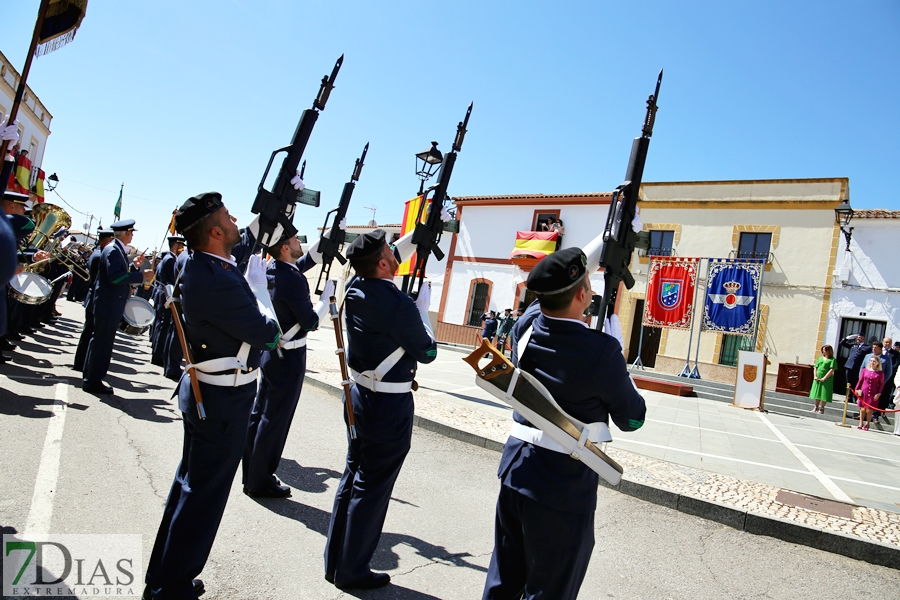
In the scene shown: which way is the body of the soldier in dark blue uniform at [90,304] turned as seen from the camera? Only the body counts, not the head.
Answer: to the viewer's right

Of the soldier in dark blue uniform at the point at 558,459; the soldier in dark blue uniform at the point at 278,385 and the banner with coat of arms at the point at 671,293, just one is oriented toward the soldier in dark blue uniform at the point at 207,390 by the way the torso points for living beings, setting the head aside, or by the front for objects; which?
the banner with coat of arms

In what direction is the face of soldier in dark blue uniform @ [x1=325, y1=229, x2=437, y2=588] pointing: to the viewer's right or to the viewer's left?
to the viewer's right

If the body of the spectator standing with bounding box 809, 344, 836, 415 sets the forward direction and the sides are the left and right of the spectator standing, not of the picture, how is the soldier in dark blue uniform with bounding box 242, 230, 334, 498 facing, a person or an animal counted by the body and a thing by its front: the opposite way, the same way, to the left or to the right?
the opposite way

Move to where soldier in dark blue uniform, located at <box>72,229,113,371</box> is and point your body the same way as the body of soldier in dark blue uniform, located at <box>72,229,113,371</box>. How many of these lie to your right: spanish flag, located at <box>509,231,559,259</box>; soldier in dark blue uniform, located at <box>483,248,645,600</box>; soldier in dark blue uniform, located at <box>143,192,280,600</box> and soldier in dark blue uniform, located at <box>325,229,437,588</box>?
3

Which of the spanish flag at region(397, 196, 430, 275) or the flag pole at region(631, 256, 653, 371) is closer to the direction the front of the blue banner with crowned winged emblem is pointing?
the spanish flag

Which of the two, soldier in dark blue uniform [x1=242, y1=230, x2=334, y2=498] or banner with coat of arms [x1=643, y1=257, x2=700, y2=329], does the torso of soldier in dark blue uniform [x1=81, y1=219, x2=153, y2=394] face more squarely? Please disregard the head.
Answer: the banner with coat of arms

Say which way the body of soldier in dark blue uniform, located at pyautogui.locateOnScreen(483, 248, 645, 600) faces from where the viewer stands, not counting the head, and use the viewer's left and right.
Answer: facing away from the viewer and to the right of the viewer

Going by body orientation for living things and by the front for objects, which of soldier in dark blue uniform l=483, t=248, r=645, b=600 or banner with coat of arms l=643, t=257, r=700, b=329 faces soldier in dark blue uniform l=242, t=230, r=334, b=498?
the banner with coat of arms

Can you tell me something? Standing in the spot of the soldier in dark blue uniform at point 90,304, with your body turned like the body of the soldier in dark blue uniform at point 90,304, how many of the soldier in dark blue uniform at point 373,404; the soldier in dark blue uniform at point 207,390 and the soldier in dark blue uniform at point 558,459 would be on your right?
3

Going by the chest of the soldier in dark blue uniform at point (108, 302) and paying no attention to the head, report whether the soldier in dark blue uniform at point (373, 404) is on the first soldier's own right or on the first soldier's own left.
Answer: on the first soldier's own right

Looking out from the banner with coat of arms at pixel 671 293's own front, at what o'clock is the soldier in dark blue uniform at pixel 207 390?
The soldier in dark blue uniform is roughly at 12 o'clock from the banner with coat of arms.

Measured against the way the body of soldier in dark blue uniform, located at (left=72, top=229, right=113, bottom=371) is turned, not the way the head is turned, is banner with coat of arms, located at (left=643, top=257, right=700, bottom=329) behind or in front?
in front
